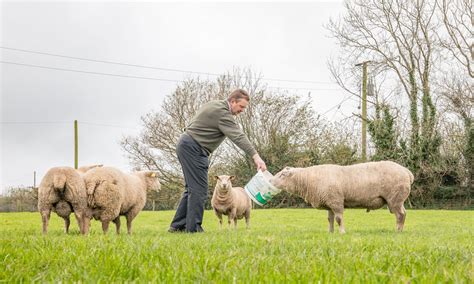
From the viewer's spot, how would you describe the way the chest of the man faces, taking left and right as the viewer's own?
facing to the right of the viewer

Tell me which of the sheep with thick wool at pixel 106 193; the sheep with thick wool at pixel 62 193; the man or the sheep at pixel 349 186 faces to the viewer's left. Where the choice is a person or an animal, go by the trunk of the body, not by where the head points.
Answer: the sheep

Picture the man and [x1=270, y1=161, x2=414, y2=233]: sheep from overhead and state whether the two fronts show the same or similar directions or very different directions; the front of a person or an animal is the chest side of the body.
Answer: very different directions

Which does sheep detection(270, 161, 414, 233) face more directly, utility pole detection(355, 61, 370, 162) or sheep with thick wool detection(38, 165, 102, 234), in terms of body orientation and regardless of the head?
the sheep with thick wool

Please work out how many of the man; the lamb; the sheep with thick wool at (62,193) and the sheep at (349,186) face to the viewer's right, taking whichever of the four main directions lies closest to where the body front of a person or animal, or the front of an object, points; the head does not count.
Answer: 1

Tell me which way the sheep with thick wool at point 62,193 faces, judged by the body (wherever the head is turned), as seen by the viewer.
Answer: away from the camera

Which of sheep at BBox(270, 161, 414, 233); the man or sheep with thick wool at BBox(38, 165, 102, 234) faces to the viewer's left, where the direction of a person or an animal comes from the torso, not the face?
the sheep

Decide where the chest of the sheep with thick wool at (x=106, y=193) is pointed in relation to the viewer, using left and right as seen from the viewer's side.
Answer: facing away from the viewer and to the right of the viewer

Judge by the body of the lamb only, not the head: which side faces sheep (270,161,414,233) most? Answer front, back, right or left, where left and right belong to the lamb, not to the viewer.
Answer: left

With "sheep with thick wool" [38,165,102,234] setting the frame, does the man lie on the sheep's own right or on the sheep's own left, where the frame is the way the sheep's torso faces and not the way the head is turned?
on the sheep's own right

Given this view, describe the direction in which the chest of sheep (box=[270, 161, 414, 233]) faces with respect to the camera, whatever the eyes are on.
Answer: to the viewer's left
